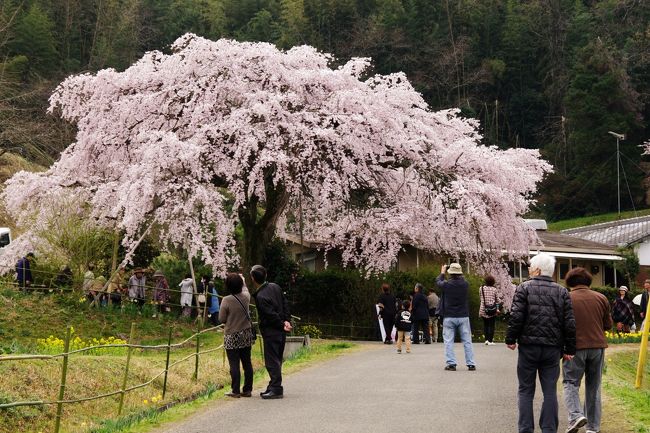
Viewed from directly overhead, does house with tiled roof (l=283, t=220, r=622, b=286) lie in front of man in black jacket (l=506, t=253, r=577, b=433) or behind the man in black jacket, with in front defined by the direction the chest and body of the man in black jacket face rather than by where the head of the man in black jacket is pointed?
in front

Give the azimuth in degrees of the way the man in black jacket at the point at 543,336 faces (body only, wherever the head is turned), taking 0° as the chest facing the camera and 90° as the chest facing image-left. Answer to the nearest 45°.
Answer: approximately 180°

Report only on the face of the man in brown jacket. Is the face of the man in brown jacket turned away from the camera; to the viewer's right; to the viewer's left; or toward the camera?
away from the camera

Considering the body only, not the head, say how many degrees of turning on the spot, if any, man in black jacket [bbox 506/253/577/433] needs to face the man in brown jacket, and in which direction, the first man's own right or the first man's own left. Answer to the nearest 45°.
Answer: approximately 45° to the first man's own right

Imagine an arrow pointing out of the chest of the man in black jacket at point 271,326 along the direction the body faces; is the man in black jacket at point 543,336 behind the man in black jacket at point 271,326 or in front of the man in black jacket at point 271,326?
behind

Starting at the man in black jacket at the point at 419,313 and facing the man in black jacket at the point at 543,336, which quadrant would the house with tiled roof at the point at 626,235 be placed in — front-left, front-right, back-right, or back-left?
back-left

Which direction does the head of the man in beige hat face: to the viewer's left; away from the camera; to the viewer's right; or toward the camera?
away from the camera
